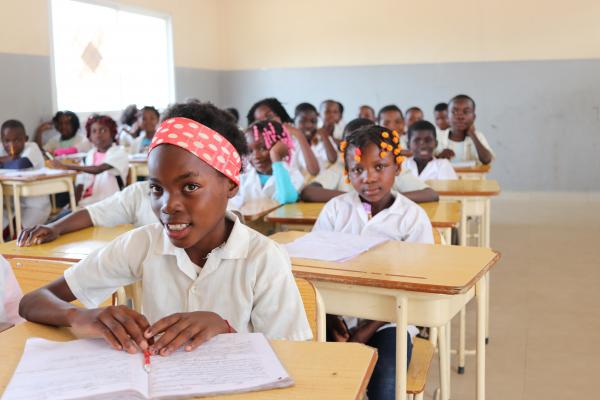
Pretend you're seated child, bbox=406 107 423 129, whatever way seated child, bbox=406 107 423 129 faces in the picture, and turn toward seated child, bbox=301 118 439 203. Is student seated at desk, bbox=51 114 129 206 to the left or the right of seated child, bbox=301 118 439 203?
right

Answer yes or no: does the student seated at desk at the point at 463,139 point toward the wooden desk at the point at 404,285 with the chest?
yes

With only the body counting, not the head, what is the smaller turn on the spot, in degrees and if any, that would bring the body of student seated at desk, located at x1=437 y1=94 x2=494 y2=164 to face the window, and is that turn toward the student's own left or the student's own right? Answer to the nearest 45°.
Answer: approximately 90° to the student's own right

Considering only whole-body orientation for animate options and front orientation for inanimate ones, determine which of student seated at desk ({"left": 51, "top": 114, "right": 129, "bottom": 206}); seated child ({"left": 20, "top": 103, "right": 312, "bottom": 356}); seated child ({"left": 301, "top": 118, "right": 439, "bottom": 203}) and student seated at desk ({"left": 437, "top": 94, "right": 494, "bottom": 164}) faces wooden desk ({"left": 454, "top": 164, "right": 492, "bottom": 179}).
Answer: student seated at desk ({"left": 437, "top": 94, "right": 494, "bottom": 164})

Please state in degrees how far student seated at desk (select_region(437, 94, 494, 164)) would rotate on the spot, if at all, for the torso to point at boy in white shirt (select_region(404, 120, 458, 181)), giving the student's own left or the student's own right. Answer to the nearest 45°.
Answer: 0° — they already face them

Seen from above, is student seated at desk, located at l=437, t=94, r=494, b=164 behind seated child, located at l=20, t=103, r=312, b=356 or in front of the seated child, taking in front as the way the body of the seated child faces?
behind

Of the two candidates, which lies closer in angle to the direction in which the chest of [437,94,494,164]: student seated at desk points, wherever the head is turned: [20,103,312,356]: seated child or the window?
the seated child

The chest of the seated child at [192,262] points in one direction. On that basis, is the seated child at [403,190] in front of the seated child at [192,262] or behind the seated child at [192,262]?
behind

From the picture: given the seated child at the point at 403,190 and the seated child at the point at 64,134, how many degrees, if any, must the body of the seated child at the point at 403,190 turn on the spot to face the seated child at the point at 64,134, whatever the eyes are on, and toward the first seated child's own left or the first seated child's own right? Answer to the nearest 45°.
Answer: approximately 135° to the first seated child's own right

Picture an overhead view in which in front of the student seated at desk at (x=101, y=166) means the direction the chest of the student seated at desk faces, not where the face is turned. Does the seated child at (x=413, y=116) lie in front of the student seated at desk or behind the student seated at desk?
behind

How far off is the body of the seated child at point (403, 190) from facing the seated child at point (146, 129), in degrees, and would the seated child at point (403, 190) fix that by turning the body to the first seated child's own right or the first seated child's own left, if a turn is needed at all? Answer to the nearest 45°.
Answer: approximately 135° to the first seated child's own right

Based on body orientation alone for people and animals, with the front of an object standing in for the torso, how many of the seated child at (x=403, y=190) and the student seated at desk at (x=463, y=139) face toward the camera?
2

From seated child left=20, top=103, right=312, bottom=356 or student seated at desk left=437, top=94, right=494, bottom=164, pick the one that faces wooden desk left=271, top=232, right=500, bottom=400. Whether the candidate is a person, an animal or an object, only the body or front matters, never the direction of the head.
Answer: the student seated at desk

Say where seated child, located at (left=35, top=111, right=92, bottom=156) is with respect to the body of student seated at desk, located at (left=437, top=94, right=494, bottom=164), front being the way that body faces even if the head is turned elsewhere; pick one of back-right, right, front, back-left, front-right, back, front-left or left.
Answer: right
